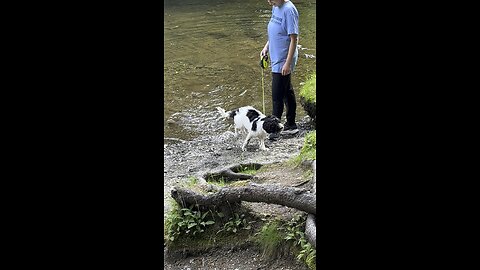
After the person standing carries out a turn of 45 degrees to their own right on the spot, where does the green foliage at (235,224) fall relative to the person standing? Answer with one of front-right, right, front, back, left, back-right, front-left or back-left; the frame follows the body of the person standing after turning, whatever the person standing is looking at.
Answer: left

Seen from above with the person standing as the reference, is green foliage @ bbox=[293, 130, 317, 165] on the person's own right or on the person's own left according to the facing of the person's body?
on the person's own left

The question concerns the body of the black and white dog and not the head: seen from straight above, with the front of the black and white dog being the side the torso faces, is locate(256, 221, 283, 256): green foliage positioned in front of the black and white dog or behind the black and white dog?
in front

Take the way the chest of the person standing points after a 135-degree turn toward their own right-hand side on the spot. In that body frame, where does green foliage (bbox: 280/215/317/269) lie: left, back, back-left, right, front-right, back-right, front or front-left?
back

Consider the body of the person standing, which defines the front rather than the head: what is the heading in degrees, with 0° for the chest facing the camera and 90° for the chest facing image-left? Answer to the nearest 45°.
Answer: approximately 45°

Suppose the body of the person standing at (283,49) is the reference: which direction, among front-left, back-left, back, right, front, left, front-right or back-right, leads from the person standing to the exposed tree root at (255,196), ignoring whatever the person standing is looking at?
front-left

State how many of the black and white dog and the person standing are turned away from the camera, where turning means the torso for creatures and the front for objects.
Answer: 0

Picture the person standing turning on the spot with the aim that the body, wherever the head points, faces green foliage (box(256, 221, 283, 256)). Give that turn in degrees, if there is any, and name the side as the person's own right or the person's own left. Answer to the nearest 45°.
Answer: approximately 45° to the person's own left

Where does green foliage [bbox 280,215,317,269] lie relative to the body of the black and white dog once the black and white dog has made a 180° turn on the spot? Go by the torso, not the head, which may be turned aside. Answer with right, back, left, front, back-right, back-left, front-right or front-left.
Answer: back-left

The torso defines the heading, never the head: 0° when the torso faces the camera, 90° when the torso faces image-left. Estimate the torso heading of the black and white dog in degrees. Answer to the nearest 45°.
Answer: approximately 315°
